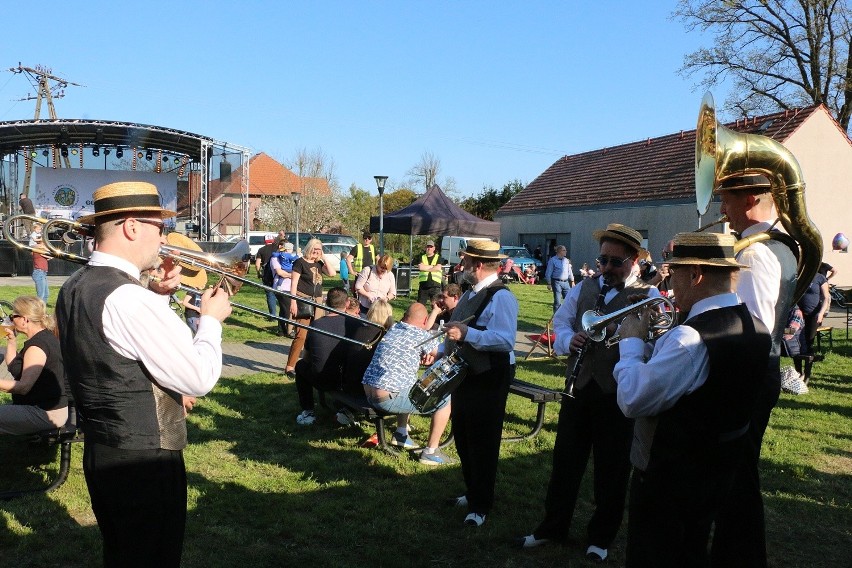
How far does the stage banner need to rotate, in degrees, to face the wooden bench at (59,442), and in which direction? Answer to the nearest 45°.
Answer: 0° — it already faces it

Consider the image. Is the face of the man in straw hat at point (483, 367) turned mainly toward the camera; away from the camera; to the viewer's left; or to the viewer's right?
to the viewer's left

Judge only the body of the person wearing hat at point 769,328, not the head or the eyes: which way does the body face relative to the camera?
to the viewer's left

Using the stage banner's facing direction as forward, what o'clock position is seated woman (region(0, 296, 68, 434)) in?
The seated woman is roughly at 12 o'clock from the stage banner.

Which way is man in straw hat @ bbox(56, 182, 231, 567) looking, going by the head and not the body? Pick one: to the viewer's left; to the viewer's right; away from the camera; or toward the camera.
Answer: to the viewer's right

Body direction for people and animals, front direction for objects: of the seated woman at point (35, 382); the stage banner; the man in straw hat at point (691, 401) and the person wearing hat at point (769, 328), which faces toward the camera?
the stage banner

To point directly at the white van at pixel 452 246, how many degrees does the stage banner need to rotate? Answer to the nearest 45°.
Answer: approximately 90° to its left
